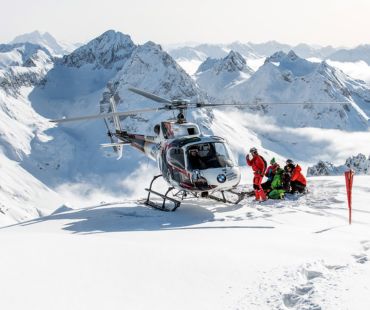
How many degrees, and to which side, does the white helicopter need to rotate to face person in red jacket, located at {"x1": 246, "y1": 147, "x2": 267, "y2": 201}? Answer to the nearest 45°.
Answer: approximately 90° to its left

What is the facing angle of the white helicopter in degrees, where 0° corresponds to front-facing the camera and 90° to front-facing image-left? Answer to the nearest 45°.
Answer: approximately 315°
